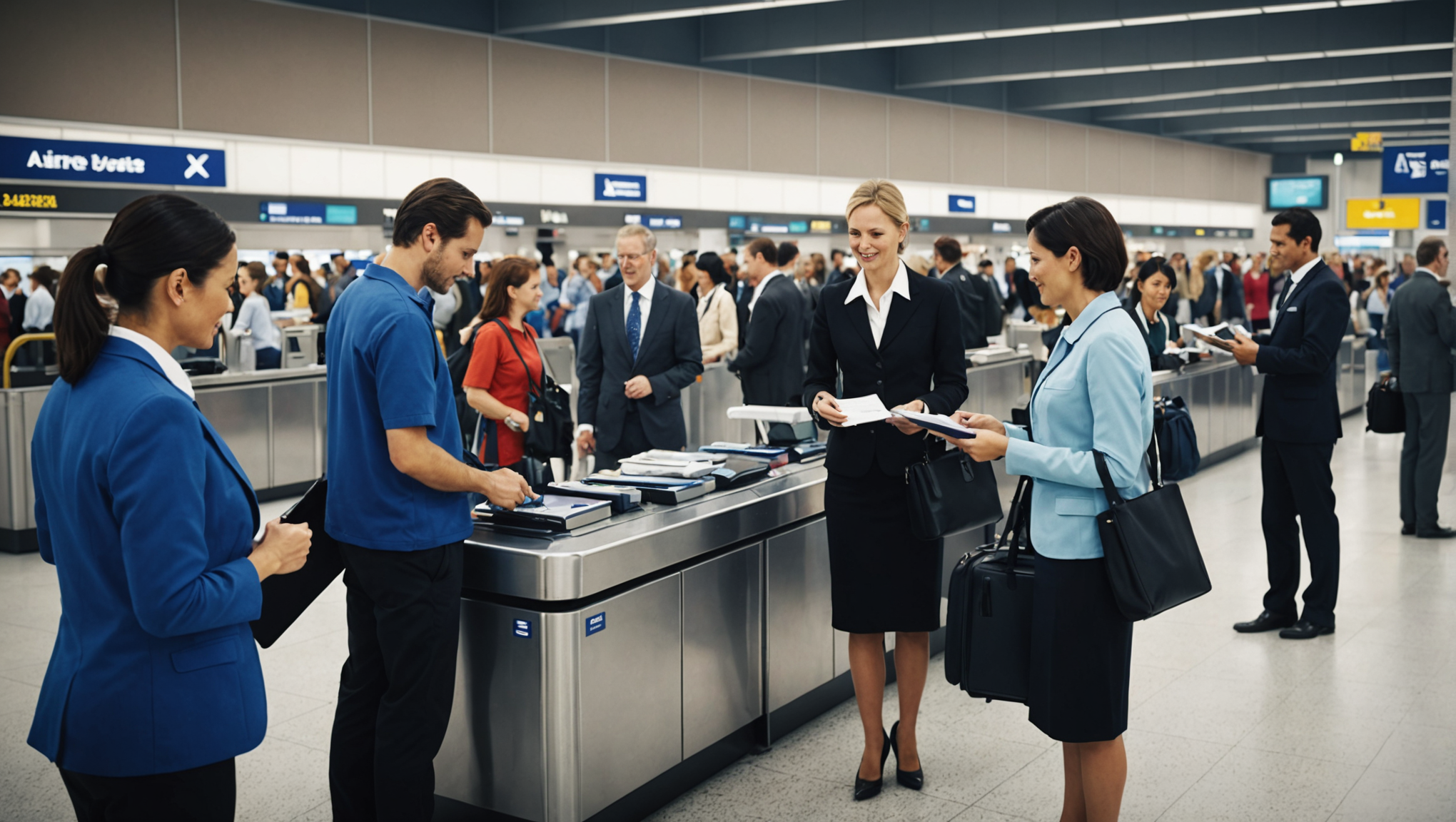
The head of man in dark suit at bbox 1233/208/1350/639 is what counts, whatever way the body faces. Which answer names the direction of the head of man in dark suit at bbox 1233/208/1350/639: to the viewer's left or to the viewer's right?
to the viewer's left

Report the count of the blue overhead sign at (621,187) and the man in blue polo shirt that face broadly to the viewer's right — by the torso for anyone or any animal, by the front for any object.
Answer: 1

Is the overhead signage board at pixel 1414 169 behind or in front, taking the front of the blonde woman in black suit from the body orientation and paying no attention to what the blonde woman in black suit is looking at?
behind

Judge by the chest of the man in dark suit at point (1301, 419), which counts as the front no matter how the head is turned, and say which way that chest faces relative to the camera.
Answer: to the viewer's left

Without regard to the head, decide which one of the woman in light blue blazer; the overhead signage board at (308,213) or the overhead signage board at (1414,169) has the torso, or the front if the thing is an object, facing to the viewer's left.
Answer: the woman in light blue blazer

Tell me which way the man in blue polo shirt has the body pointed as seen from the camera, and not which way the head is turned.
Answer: to the viewer's right

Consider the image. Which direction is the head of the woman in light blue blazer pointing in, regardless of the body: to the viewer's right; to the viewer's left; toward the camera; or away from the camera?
to the viewer's left

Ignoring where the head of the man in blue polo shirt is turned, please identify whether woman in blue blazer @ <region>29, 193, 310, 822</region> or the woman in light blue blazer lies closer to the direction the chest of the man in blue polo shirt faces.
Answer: the woman in light blue blazer

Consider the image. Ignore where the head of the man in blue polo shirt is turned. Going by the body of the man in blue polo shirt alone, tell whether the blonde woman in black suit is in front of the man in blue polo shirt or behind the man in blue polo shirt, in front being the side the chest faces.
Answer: in front

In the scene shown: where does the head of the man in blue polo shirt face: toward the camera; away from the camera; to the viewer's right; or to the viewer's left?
to the viewer's right

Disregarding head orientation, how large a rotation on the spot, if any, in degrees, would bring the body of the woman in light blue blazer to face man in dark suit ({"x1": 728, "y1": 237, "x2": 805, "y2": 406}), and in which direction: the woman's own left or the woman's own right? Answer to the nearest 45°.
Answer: approximately 90° to the woman's own right
